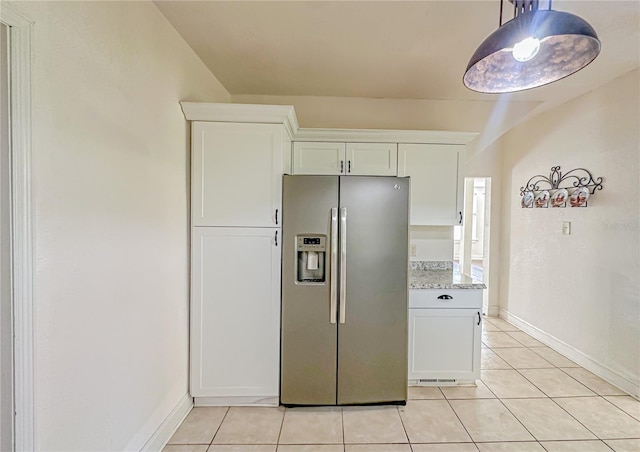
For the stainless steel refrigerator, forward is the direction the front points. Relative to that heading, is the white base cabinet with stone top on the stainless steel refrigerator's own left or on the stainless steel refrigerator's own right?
on the stainless steel refrigerator's own left

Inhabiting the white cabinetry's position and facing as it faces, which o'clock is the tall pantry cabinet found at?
The tall pantry cabinet is roughly at 2 o'clock from the white cabinetry.

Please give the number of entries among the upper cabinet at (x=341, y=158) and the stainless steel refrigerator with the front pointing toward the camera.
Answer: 2

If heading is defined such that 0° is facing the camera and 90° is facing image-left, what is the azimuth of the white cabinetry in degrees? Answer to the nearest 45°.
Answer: approximately 0°

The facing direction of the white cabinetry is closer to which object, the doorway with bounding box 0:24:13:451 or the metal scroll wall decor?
the doorway
